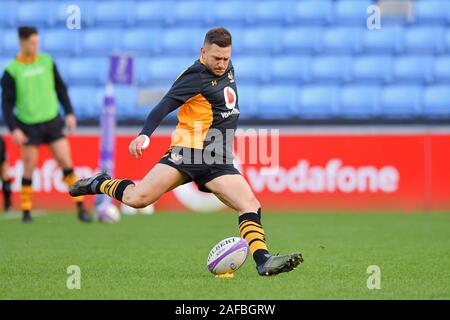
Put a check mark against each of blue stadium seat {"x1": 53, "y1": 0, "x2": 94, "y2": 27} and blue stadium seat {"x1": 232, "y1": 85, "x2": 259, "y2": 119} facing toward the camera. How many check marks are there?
2

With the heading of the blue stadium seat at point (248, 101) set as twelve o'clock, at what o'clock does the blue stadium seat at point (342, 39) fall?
the blue stadium seat at point (342, 39) is roughly at 8 o'clock from the blue stadium seat at point (248, 101).

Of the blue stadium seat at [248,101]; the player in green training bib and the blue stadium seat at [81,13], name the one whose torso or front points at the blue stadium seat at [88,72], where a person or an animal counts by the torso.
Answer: the blue stadium seat at [81,13]

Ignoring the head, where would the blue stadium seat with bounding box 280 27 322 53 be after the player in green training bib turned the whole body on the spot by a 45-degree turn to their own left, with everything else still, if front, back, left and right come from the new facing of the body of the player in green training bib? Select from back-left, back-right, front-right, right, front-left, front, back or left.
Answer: left

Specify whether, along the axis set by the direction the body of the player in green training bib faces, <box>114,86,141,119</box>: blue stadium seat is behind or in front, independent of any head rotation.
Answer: behind

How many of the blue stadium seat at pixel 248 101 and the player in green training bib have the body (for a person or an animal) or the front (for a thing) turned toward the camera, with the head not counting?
2

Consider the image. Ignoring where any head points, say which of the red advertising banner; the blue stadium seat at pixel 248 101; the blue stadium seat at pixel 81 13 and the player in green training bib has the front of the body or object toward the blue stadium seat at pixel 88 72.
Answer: the blue stadium seat at pixel 81 13

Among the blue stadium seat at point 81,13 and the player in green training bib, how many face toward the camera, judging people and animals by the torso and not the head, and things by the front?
2

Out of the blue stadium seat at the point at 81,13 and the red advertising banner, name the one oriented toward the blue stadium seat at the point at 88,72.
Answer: the blue stadium seat at the point at 81,13

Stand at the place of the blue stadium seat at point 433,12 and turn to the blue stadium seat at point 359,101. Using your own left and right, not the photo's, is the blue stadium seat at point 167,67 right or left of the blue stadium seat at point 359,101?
right
